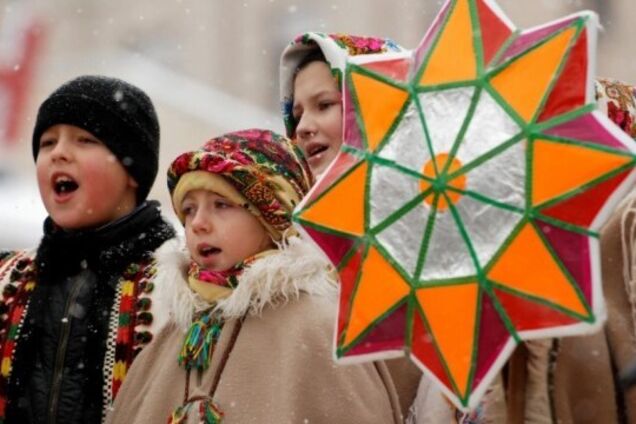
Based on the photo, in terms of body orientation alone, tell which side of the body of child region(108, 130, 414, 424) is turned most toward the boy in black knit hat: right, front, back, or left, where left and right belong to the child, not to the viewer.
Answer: right

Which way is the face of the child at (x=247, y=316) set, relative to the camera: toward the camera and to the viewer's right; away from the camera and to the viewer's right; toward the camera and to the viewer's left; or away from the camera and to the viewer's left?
toward the camera and to the viewer's left

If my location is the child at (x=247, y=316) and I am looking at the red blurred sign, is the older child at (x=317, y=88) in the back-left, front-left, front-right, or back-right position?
front-right

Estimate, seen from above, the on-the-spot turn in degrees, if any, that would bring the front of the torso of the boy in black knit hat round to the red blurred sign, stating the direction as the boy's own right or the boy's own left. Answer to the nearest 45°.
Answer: approximately 135° to the boy's own right

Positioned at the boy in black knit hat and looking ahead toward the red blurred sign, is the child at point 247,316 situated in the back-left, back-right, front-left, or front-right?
back-right

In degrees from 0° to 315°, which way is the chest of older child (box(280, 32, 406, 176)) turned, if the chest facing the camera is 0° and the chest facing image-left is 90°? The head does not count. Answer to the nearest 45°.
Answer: approximately 45°

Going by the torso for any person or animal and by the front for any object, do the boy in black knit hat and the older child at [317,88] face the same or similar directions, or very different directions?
same or similar directions

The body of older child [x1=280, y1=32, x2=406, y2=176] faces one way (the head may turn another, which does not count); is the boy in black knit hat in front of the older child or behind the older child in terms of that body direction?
in front

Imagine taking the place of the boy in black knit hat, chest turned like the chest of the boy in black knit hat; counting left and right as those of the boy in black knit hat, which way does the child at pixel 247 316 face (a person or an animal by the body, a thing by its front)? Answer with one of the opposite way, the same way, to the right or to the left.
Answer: the same way

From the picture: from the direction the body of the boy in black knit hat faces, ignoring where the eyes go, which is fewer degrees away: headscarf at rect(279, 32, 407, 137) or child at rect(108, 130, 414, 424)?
the child

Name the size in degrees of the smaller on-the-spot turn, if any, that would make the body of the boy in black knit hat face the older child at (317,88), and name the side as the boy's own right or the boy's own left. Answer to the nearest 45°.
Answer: approximately 135° to the boy's own left

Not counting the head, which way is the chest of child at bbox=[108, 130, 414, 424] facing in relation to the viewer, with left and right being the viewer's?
facing the viewer and to the left of the viewer

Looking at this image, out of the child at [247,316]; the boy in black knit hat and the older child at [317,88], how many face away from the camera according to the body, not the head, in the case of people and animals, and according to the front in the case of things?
0

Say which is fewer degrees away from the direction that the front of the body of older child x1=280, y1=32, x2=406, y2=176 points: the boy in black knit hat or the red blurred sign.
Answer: the boy in black knit hat
